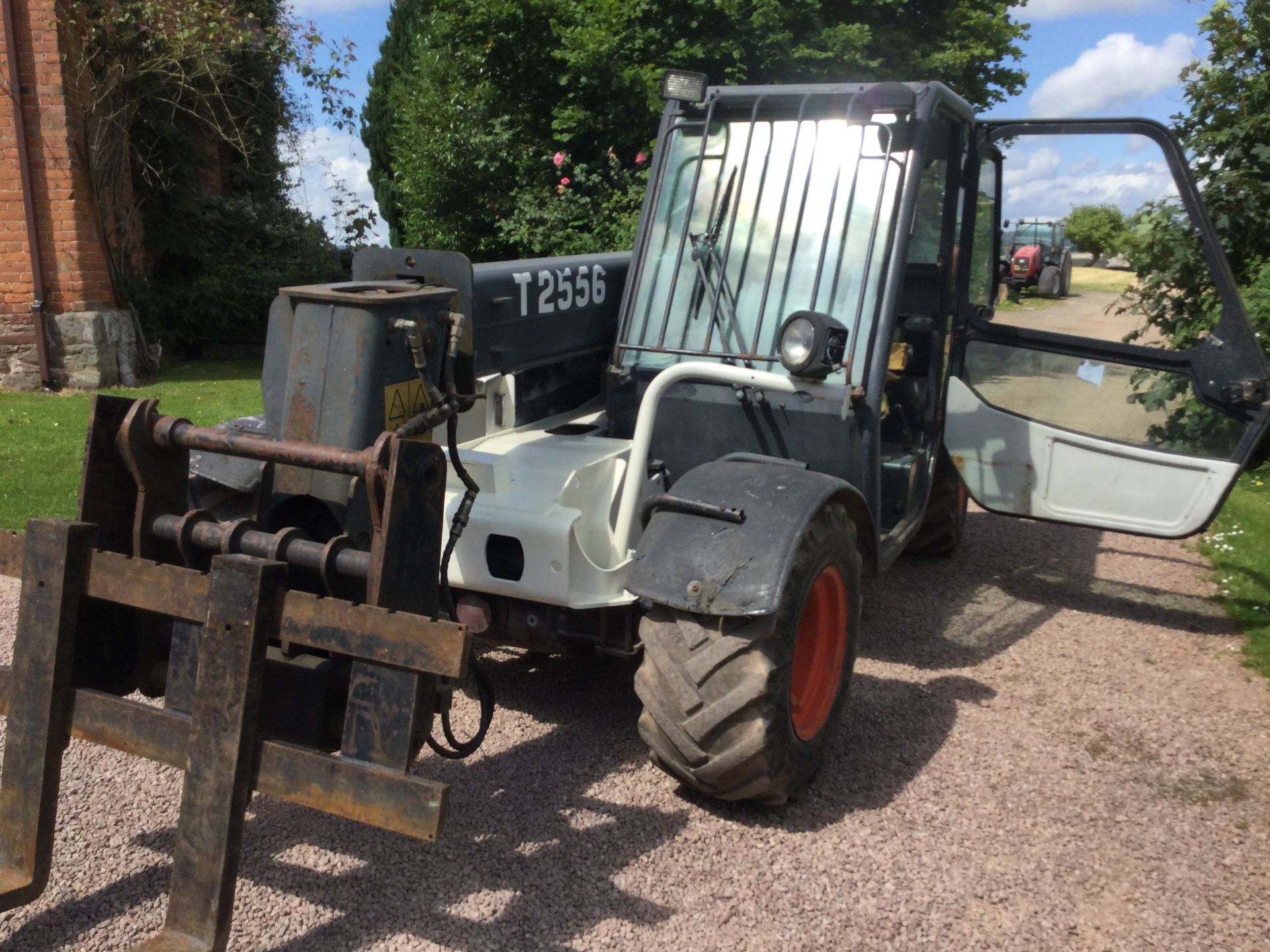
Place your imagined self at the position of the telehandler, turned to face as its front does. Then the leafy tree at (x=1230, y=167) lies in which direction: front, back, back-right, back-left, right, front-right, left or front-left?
back

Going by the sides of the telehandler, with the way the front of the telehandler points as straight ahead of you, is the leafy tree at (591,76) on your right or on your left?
on your right

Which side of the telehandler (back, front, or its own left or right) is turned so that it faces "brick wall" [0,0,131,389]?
right

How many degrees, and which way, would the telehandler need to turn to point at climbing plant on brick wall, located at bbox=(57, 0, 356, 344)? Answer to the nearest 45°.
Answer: approximately 90° to its right

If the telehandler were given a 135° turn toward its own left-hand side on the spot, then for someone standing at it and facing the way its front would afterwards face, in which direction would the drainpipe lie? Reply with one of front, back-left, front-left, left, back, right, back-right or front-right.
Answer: back-left

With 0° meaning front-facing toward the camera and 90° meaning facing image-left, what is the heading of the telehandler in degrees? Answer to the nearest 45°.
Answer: approximately 45°

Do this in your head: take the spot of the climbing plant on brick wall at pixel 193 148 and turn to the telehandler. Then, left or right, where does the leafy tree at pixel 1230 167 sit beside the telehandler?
left
